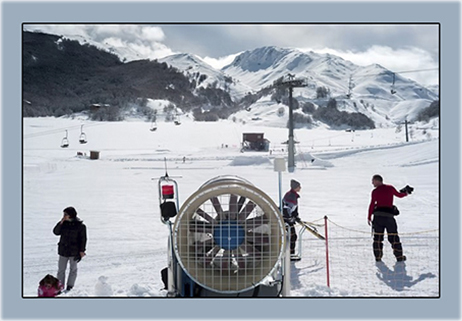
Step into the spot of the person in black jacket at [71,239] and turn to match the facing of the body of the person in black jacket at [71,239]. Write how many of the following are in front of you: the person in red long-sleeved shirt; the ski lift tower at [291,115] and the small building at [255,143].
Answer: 0

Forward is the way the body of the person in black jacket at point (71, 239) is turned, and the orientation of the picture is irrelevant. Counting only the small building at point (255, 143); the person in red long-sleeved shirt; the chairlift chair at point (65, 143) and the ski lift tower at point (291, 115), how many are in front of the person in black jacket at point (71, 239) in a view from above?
0

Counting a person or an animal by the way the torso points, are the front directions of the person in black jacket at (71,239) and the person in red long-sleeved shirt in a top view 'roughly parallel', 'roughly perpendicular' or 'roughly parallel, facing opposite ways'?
roughly parallel, facing opposite ways

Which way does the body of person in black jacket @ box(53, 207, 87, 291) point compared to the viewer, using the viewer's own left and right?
facing the viewer and to the left of the viewer

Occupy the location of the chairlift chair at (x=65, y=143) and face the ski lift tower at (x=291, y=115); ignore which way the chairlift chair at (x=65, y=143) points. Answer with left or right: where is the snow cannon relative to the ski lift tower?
right

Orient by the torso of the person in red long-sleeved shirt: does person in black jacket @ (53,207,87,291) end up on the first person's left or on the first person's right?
on the first person's left
